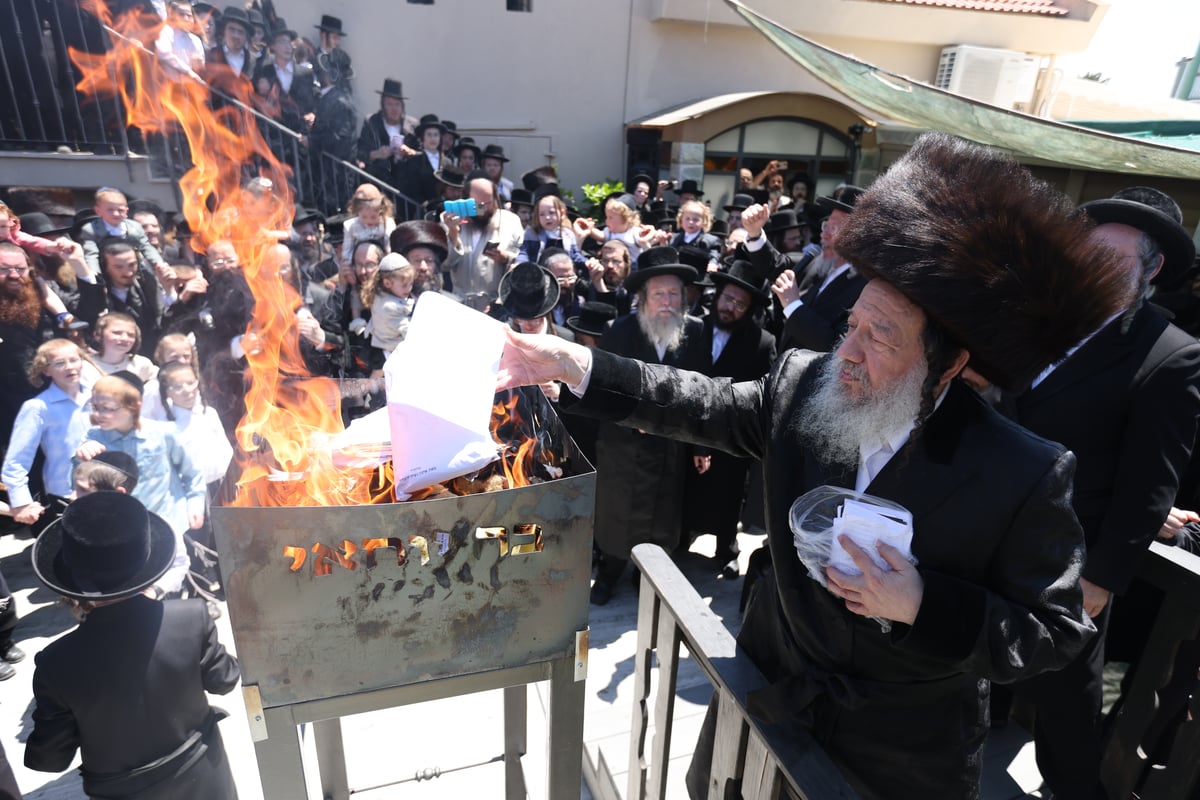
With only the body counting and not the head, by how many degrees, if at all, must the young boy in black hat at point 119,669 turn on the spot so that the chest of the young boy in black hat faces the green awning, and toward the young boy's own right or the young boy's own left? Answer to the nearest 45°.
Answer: approximately 90° to the young boy's own right

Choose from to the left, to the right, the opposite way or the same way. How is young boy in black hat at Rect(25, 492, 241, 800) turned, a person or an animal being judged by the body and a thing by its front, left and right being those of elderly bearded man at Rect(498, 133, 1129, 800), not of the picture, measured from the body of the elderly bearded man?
to the right

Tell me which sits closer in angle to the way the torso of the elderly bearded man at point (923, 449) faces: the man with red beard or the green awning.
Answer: the man with red beard

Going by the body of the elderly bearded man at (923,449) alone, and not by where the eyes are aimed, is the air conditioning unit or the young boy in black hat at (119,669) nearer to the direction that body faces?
the young boy in black hat

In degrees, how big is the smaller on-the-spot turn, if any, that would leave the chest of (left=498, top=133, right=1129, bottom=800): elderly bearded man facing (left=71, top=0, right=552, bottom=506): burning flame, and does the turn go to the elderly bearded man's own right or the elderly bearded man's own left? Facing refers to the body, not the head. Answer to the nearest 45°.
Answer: approximately 45° to the elderly bearded man's own right

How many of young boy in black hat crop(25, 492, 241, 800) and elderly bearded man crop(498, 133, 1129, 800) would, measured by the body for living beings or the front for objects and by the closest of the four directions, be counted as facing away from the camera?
1

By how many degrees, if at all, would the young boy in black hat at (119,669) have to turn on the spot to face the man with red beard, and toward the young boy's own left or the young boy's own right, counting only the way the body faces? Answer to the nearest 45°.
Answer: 0° — they already face them

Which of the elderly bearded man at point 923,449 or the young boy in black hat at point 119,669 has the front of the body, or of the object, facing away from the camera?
the young boy in black hat

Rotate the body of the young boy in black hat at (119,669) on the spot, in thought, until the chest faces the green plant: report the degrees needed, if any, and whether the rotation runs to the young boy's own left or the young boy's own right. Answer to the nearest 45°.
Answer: approximately 45° to the young boy's own right

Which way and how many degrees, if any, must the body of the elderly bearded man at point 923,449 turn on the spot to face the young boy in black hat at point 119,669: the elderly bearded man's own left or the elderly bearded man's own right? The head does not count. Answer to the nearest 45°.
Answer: approximately 45° to the elderly bearded man's own right

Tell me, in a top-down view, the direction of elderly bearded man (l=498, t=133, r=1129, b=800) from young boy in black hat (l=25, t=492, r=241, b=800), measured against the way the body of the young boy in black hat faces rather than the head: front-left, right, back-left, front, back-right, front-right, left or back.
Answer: back-right

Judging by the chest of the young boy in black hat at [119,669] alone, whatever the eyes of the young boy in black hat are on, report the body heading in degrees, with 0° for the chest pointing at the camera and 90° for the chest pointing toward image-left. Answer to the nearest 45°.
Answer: approximately 180°

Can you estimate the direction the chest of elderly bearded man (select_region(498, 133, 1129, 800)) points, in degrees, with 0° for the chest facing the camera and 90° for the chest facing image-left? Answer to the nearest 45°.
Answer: approximately 45°
